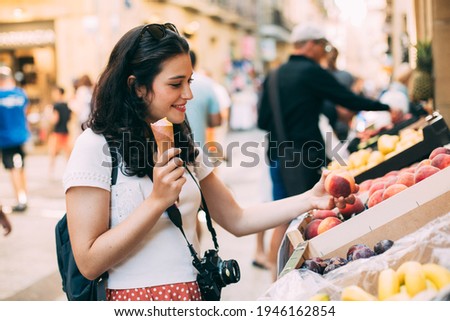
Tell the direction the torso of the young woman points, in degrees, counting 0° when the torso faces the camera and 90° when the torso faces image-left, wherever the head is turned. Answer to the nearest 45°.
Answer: approximately 315°

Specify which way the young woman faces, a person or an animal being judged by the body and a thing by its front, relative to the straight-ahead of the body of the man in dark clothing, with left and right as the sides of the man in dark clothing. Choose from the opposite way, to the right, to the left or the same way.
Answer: to the right

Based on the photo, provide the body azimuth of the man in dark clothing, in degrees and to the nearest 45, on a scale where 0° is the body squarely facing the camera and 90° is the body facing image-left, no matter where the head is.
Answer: approximately 225°

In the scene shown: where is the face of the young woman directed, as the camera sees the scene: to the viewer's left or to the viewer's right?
to the viewer's right

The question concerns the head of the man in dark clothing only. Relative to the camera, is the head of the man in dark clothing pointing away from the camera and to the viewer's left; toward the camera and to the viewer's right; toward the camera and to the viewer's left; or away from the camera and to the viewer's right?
away from the camera and to the viewer's right
